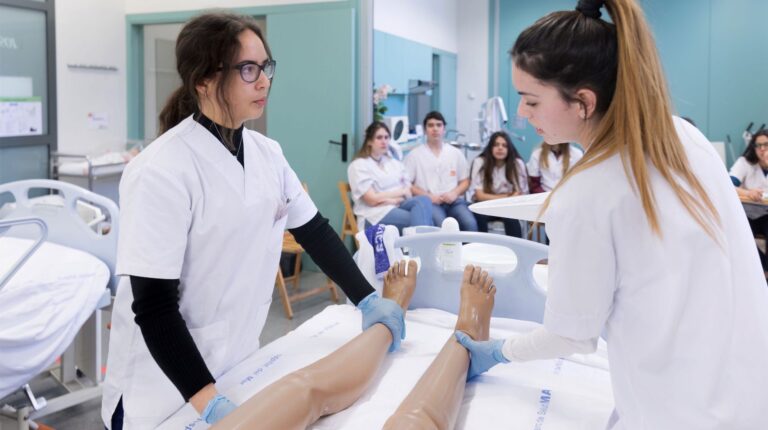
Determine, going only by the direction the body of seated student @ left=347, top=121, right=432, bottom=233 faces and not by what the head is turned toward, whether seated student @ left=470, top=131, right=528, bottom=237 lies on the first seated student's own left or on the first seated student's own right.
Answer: on the first seated student's own left

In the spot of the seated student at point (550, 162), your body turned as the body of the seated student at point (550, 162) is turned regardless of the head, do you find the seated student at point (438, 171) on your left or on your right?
on your right

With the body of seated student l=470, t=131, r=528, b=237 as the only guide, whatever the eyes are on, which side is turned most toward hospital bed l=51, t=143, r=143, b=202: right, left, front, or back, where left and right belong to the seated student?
right

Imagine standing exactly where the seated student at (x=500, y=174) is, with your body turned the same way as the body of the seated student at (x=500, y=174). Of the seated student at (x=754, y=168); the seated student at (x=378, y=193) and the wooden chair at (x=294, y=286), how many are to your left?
1

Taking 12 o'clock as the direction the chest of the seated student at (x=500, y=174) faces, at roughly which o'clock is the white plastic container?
The white plastic container is roughly at 12 o'clock from the seated student.

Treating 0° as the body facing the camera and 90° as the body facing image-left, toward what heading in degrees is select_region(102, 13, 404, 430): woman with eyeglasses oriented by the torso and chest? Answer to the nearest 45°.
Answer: approximately 315°

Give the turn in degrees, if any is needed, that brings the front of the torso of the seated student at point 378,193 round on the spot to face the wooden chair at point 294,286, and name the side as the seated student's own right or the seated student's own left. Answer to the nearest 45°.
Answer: approximately 90° to the seated student's own right

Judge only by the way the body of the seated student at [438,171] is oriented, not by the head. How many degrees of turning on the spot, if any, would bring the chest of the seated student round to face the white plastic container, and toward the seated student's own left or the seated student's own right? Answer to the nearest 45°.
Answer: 0° — they already face it

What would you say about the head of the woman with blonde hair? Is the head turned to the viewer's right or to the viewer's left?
to the viewer's left
